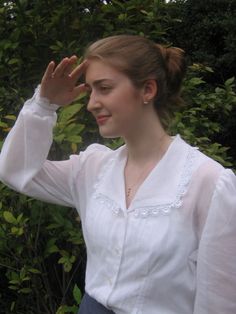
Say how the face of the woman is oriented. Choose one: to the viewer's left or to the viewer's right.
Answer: to the viewer's left

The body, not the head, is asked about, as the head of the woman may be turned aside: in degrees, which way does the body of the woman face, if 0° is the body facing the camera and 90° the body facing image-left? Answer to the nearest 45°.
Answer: approximately 45°
